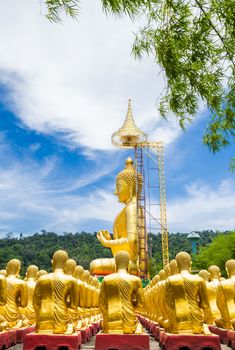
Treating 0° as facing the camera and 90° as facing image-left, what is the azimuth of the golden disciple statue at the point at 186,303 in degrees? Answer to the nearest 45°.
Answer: approximately 180°

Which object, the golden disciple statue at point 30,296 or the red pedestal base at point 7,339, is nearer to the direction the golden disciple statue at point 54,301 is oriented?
the golden disciple statue

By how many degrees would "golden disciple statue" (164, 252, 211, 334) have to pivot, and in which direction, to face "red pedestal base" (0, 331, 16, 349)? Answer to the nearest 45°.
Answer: approximately 90° to its left

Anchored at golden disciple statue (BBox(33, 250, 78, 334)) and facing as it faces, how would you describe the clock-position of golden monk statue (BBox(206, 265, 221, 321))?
The golden monk statue is roughly at 2 o'clock from the golden disciple statue.

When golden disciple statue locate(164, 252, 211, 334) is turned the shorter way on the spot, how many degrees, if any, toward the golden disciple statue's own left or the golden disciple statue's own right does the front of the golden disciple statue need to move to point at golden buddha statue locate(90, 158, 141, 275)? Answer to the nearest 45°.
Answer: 0° — it already faces it

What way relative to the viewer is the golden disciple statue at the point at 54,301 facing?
away from the camera

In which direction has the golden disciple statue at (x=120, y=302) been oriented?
away from the camera
